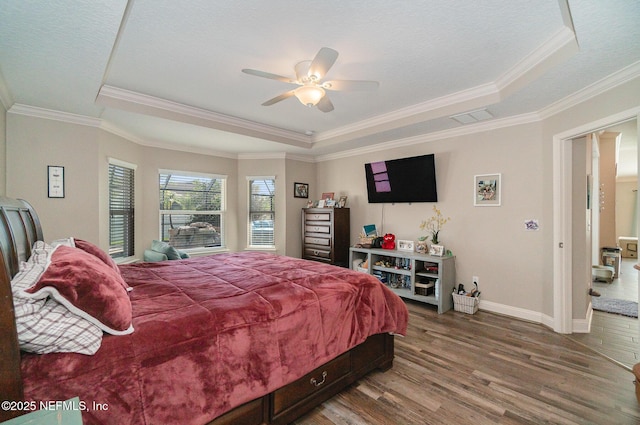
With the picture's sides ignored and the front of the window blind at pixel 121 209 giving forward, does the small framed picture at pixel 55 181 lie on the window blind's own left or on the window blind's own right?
on the window blind's own right

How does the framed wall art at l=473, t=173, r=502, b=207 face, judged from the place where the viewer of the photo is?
facing the viewer and to the left of the viewer

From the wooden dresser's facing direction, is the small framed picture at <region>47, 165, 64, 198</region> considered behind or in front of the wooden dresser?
in front

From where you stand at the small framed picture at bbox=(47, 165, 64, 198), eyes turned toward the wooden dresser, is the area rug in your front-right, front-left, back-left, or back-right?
front-right

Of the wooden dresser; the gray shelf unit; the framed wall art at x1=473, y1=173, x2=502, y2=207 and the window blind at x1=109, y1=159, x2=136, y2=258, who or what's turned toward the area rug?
the window blind

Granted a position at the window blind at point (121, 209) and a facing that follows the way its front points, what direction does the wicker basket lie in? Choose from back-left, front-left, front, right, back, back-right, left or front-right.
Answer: front

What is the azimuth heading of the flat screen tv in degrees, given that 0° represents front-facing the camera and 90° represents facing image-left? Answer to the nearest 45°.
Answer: approximately 45°

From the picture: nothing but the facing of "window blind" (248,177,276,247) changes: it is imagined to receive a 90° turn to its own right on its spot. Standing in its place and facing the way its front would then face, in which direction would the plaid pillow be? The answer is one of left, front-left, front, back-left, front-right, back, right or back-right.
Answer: left

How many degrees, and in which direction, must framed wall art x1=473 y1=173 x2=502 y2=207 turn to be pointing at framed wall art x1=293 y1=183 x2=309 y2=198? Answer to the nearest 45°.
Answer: approximately 45° to its right

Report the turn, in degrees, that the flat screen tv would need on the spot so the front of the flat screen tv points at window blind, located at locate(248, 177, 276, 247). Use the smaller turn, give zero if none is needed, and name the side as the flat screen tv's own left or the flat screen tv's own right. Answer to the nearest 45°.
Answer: approximately 45° to the flat screen tv's own right

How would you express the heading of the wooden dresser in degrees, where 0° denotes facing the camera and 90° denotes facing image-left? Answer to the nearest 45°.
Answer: approximately 45°

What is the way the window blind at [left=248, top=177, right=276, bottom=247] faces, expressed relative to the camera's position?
facing the viewer

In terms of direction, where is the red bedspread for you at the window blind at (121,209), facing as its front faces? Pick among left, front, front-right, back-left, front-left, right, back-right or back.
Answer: front-right

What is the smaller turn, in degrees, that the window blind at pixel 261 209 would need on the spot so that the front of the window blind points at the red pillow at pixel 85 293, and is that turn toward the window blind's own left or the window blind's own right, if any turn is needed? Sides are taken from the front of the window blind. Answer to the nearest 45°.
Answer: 0° — it already faces it

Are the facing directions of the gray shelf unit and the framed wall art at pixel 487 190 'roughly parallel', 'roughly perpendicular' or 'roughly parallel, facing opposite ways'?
roughly parallel

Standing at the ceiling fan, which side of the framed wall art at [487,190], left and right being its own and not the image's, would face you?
front

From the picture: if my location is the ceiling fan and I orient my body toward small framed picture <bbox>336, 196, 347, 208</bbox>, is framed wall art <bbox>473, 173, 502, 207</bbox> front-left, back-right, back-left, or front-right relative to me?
front-right
